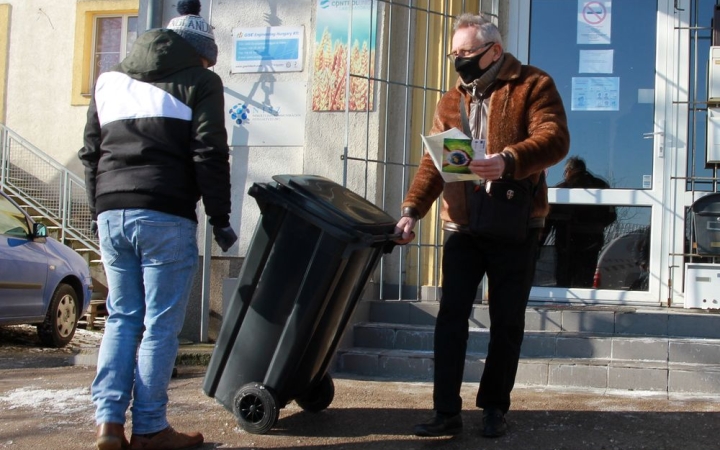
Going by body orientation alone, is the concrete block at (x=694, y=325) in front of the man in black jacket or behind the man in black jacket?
in front

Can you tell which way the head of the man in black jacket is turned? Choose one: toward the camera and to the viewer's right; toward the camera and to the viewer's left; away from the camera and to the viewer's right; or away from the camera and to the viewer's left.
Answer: away from the camera and to the viewer's right

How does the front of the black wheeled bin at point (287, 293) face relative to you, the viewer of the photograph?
facing away from the viewer and to the left of the viewer

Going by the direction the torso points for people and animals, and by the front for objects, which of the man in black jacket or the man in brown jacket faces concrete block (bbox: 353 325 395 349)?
the man in black jacket

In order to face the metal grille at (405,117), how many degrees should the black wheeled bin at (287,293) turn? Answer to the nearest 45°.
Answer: approximately 45° to its right

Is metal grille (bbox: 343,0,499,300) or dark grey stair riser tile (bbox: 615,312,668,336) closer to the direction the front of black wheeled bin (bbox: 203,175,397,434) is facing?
the metal grille

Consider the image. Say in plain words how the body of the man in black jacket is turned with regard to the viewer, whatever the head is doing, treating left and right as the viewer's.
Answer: facing away from the viewer and to the right of the viewer

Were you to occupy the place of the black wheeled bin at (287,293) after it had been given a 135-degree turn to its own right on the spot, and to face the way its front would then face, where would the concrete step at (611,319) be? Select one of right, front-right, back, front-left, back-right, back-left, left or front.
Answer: front-left

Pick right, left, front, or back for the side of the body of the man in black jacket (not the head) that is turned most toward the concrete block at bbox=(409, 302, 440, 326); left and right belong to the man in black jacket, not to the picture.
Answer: front

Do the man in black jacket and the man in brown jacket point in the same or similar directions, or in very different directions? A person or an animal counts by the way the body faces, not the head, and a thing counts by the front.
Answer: very different directions

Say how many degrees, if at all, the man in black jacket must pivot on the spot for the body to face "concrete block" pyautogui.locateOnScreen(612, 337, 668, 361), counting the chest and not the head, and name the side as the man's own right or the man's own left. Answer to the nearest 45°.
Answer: approximately 45° to the man's own right

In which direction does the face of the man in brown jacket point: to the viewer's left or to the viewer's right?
to the viewer's left

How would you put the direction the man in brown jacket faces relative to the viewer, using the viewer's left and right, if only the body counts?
facing the viewer and to the left of the viewer
